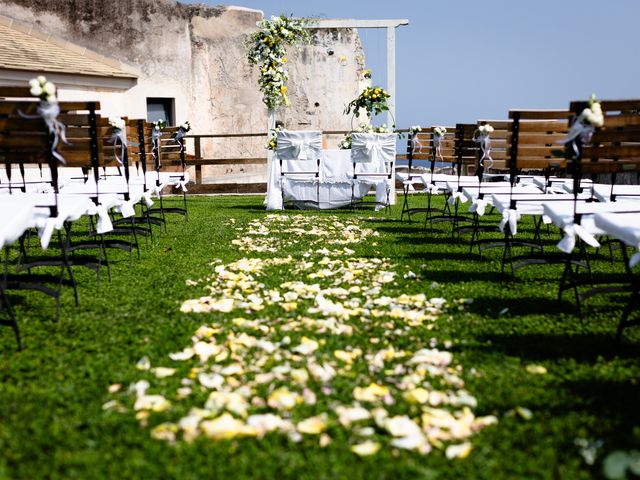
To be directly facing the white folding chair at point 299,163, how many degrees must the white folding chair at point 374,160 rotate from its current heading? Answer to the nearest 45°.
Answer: approximately 90° to its left

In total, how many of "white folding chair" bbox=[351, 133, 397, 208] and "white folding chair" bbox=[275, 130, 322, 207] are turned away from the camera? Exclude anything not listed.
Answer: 2

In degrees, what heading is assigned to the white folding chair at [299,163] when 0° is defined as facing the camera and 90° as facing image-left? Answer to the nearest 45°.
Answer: approximately 180°

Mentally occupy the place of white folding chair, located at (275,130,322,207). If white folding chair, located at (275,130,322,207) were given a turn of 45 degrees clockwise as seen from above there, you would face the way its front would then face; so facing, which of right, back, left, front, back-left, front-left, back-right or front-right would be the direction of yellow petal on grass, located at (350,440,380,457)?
back-right

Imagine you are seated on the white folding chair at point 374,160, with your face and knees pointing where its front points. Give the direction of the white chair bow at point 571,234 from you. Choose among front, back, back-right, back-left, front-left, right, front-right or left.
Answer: back

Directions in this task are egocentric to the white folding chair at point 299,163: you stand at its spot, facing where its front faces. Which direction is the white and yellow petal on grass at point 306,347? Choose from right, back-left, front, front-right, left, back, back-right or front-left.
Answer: back

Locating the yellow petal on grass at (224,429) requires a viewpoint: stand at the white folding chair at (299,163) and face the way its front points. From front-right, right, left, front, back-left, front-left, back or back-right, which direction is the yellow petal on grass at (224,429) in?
back

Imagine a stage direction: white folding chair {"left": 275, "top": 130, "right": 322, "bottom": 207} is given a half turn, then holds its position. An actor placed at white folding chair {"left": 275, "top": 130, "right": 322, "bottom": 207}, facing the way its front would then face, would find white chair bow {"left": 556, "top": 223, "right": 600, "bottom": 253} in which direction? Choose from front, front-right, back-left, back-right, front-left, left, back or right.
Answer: front

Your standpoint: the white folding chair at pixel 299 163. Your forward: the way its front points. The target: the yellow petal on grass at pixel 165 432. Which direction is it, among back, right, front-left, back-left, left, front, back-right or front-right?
back

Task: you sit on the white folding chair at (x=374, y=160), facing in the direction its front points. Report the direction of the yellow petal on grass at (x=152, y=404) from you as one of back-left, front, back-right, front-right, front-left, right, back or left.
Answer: back

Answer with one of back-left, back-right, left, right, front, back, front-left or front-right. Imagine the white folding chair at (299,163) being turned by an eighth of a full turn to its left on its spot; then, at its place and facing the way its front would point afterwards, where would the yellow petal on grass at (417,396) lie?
back-left

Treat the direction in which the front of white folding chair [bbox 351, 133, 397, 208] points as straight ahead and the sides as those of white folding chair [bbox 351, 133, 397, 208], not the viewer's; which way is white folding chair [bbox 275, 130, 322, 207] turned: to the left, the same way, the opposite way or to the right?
the same way

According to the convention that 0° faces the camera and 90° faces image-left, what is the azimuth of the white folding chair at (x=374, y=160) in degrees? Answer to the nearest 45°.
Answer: approximately 180°

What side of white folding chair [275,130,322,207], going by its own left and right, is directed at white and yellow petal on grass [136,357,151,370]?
back

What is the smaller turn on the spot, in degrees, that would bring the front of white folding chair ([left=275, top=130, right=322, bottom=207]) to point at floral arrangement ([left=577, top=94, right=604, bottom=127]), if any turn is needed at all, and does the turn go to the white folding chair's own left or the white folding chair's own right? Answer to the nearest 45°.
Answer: approximately 180°

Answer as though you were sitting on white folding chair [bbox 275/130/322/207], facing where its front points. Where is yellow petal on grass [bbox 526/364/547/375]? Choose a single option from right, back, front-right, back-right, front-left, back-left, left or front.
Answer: back
